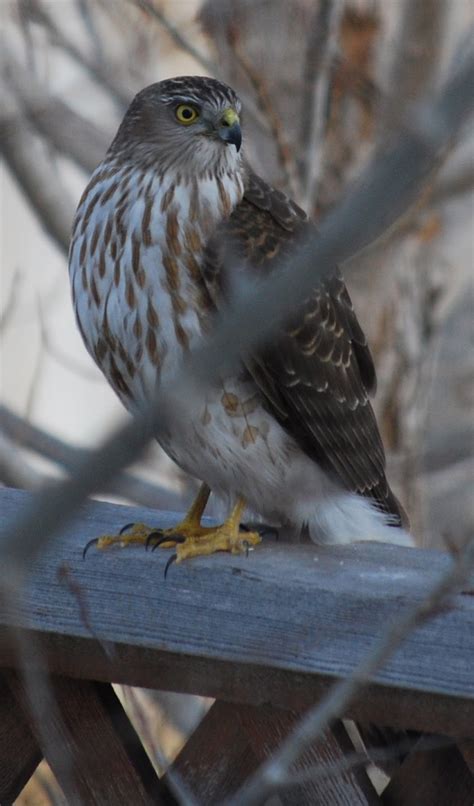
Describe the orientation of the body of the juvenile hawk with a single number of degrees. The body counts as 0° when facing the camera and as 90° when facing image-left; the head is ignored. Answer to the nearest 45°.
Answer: approximately 45°

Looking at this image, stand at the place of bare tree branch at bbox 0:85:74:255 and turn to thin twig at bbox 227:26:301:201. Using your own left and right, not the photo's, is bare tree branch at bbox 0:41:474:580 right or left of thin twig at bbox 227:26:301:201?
right

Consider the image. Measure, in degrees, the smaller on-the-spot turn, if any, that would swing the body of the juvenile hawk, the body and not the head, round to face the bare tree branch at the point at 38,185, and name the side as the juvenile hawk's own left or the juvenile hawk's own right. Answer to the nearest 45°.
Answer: approximately 90° to the juvenile hawk's own right

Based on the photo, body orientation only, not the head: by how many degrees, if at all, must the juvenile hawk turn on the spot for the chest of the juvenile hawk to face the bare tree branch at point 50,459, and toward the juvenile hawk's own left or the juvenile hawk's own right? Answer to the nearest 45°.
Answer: approximately 135° to the juvenile hawk's own right
